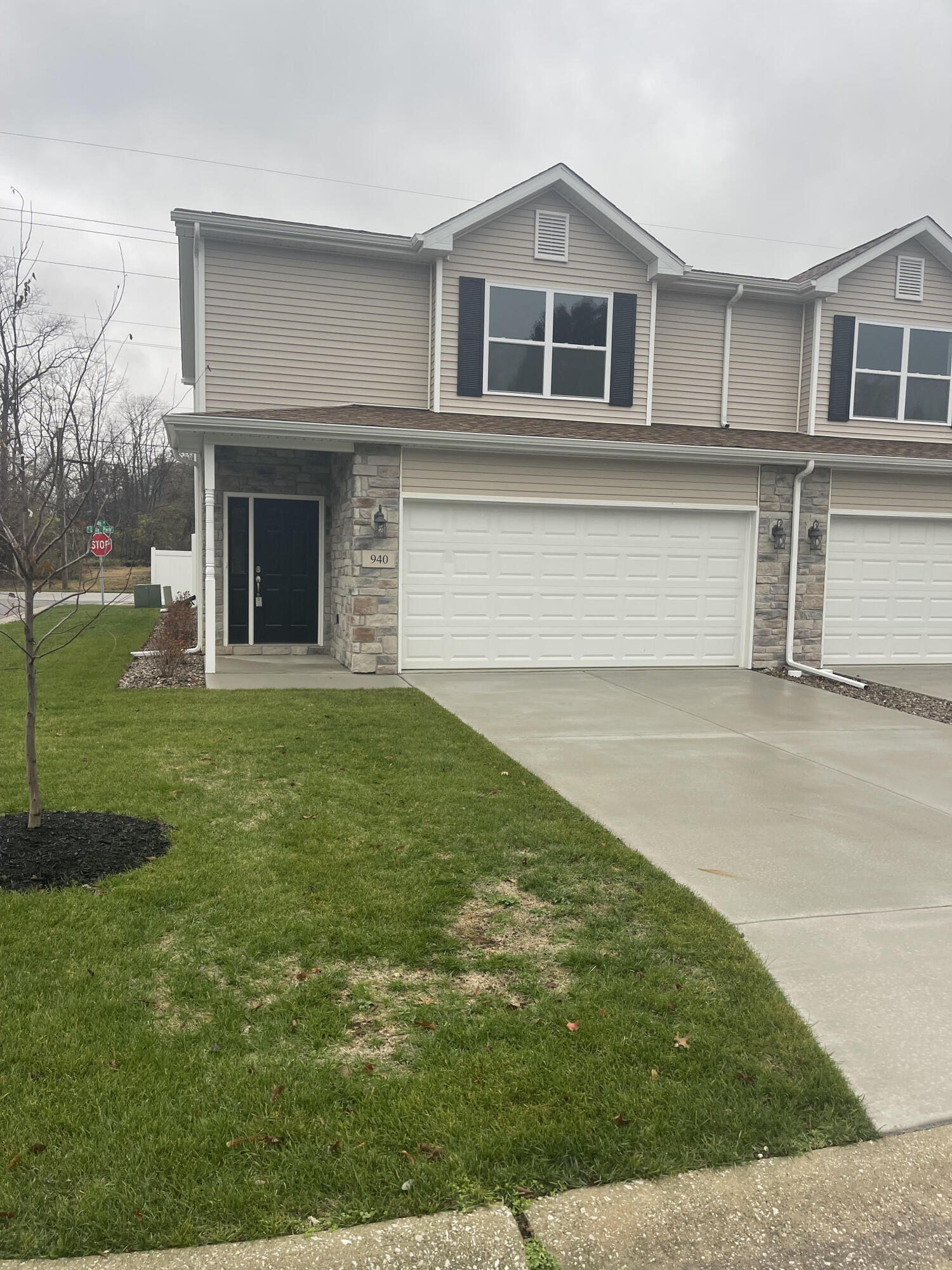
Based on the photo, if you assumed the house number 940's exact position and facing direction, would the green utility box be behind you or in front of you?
behind

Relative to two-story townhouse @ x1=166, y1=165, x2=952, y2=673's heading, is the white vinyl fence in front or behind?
behind

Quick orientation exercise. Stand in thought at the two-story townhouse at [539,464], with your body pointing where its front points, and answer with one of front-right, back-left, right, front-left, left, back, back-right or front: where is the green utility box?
back-right

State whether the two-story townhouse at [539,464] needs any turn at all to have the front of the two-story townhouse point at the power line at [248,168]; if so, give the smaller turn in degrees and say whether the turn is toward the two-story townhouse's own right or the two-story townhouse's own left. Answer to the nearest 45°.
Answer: approximately 135° to the two-story townhouse's own right

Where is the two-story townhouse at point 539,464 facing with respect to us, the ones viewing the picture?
facing the viewer

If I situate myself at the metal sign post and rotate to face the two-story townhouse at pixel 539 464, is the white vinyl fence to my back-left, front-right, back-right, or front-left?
front-left
